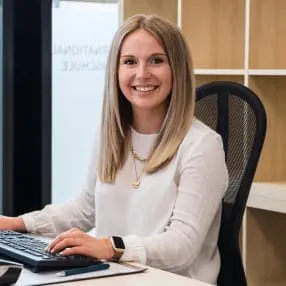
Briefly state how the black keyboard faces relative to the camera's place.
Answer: facing away from the viewer and to the right of the viewer

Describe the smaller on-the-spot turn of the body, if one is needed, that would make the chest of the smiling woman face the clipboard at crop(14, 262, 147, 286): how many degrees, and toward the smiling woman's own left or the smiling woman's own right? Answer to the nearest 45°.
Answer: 0° — they already face it

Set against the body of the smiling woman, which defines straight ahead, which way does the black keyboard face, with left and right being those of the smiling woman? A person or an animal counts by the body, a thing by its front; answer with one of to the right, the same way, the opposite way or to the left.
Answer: the opposite way

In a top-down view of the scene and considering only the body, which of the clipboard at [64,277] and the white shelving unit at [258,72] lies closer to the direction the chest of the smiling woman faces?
the clipboard

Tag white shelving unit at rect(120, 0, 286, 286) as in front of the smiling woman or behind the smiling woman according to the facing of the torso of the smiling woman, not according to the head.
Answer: behind
